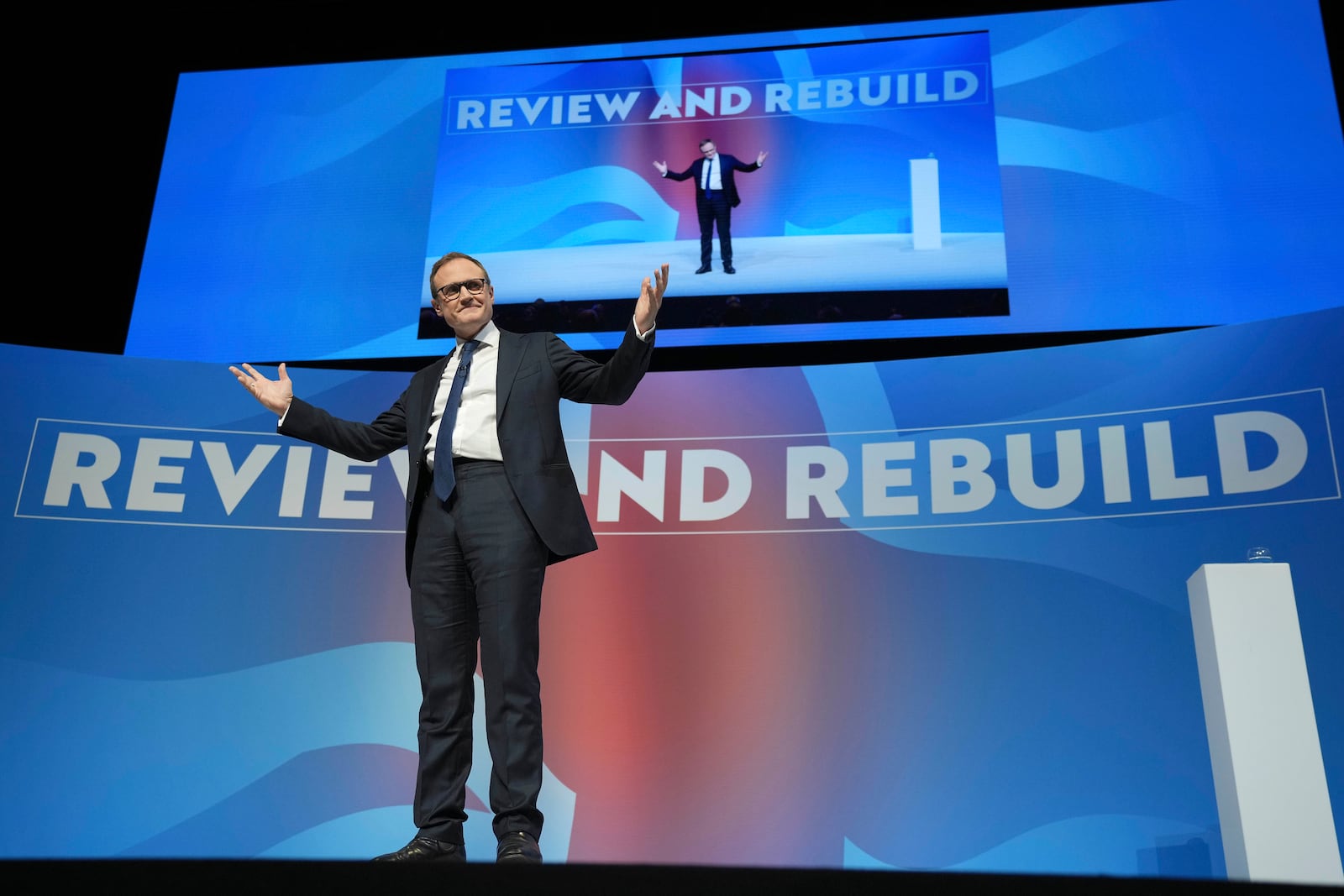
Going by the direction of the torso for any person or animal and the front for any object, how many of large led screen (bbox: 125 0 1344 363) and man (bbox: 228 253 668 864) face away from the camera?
0

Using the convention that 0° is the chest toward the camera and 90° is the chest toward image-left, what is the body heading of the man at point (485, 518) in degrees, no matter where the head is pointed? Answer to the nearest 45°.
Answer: approximately 45°

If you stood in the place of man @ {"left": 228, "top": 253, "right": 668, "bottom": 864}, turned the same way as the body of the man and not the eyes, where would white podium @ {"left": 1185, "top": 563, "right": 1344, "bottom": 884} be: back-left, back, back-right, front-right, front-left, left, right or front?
back-left

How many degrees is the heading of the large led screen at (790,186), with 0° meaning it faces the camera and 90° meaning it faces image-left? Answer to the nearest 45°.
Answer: approximately 0°
